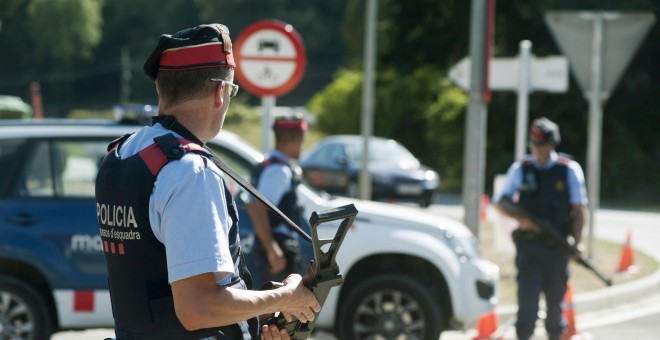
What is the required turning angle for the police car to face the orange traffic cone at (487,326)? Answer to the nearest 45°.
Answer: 0° — it already faces it

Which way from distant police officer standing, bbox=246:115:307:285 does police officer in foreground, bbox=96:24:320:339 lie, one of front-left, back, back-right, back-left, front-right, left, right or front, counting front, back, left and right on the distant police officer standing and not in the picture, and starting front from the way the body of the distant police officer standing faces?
right

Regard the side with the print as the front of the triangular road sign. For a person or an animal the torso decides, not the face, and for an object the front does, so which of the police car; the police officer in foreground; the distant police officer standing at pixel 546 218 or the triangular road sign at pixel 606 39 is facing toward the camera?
the distant police officer standing

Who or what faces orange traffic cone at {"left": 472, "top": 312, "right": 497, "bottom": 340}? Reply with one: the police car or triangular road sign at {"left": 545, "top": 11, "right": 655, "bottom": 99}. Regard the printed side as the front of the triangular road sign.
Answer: the police car

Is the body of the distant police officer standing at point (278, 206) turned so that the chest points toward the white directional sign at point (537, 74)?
no

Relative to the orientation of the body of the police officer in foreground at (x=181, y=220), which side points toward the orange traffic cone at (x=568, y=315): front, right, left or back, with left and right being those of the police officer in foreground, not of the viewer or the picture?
front

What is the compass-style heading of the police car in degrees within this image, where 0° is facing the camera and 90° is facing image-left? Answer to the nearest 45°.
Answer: approximately 270°

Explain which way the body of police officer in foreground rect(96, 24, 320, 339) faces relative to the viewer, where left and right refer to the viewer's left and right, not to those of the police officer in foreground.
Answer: facing away from the viewer and to the right of the viewer

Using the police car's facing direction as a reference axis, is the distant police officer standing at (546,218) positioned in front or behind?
in front

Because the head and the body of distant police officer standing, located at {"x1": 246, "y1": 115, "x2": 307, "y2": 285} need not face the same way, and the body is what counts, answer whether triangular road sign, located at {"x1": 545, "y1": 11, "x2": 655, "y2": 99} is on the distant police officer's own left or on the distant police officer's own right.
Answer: on the distant police officer's own left

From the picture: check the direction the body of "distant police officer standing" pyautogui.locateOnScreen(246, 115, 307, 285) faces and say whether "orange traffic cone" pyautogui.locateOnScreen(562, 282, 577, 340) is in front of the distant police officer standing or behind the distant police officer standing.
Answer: in front

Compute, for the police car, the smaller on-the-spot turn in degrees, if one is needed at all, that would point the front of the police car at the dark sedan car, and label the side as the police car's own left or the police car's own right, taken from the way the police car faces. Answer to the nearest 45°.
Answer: approximately 90° to the police car's own left

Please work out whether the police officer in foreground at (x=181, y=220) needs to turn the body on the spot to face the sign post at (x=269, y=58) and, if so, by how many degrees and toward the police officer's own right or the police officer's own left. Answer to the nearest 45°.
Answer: approximately 45° to the police officer's own left

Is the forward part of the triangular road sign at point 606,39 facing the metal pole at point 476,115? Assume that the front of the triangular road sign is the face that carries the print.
no
